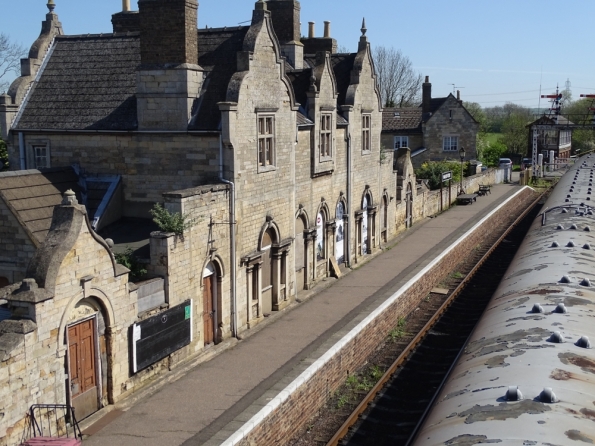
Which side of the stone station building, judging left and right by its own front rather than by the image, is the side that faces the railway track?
front

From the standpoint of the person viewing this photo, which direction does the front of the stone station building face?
facing the viewer and to the right of the viewer

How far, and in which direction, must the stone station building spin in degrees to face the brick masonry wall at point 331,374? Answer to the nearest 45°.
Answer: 0° — it already faces it

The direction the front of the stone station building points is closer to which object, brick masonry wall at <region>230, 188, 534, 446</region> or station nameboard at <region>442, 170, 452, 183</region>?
the brick masonry wall

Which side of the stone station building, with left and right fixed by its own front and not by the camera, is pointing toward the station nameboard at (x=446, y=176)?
left
